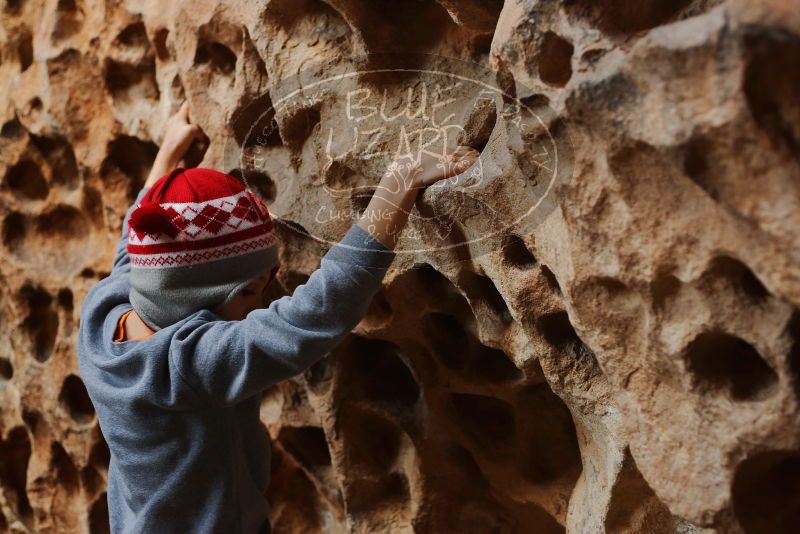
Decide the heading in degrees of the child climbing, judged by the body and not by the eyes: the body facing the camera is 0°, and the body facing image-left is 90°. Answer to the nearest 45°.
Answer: approximately 225°

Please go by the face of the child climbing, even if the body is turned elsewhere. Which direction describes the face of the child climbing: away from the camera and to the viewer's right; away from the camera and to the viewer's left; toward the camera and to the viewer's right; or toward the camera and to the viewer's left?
away from the camera and to the viewer's right
